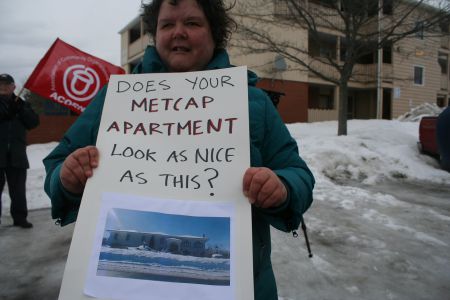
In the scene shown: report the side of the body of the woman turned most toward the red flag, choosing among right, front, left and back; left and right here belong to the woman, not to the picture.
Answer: back

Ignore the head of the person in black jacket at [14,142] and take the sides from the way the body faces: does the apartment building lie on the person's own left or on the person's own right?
on the person's own left

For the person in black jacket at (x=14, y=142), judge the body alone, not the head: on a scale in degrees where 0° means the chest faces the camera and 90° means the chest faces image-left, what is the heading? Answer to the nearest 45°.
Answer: approximately 0°

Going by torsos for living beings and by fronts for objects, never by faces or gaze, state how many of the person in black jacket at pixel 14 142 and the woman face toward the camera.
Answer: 2

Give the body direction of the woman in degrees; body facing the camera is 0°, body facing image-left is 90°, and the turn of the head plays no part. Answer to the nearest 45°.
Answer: approximately 0°

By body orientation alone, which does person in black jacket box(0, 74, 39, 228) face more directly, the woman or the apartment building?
the woman
